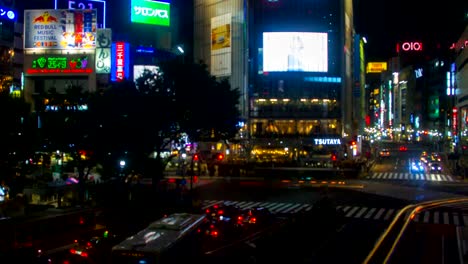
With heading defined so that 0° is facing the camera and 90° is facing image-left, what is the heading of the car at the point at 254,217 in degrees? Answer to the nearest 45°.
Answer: approximately 225°

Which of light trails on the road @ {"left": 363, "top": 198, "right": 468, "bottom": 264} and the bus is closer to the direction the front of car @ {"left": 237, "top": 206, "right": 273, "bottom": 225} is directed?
the light trails on the road

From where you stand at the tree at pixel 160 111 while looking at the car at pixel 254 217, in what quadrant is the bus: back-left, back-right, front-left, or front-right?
front-right

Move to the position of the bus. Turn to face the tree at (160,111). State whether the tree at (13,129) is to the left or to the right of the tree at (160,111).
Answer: left

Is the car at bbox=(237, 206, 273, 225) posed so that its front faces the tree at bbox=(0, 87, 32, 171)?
no

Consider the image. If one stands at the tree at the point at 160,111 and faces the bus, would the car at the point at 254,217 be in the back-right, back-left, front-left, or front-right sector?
front-left

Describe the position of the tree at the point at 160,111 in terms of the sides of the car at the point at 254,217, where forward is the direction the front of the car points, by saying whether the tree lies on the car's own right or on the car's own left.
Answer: on the car's own left

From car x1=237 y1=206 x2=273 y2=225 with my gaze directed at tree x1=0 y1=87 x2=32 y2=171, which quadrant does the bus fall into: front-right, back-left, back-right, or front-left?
front-left

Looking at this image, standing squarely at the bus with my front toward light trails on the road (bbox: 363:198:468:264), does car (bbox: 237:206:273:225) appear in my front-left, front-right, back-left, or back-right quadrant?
front-left

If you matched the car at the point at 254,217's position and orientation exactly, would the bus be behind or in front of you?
behind
